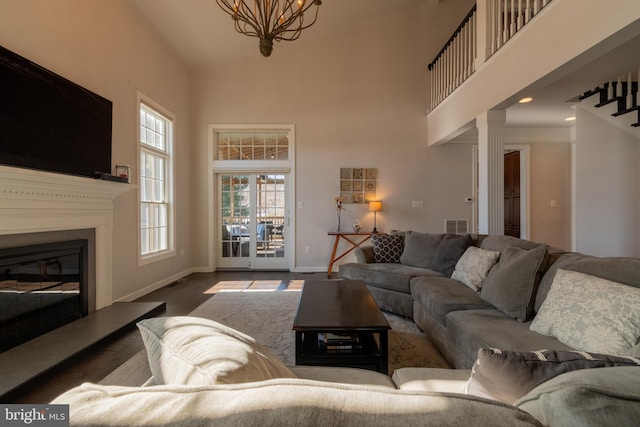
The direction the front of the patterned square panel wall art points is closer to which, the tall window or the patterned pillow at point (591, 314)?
the patterned pillow

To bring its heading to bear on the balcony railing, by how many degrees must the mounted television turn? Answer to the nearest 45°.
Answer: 0° — it already faces it

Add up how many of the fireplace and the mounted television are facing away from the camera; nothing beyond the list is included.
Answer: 0

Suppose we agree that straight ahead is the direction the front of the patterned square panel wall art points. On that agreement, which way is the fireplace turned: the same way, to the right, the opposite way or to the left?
to the left

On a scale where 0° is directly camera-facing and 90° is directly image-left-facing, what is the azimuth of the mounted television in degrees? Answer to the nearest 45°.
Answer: approximately 315°

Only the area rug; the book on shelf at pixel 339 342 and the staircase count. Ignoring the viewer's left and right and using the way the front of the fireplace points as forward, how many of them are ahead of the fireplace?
3

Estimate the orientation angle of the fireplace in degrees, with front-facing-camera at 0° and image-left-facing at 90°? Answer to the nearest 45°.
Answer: approximately 315°

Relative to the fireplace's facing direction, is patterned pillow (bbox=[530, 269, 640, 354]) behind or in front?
in front

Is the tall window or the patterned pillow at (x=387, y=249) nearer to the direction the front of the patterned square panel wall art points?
the patterned pillow

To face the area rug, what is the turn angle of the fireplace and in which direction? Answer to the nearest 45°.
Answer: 0° — it already faces it

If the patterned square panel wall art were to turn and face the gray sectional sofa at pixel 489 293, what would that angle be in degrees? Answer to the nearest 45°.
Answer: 0° — it already faces it

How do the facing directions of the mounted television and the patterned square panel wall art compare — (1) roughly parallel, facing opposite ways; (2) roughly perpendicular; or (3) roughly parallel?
roughly perpendicular

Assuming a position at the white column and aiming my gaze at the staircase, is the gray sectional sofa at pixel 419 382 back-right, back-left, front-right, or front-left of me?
back-right

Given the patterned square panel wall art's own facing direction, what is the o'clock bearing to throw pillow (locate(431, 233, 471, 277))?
The throw pillow is roughly at 11 o'clock from the patterned square panel wall art.

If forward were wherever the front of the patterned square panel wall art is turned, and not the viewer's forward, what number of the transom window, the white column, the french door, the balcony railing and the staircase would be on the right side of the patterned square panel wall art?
2

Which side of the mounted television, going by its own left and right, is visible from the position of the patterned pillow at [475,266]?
front
